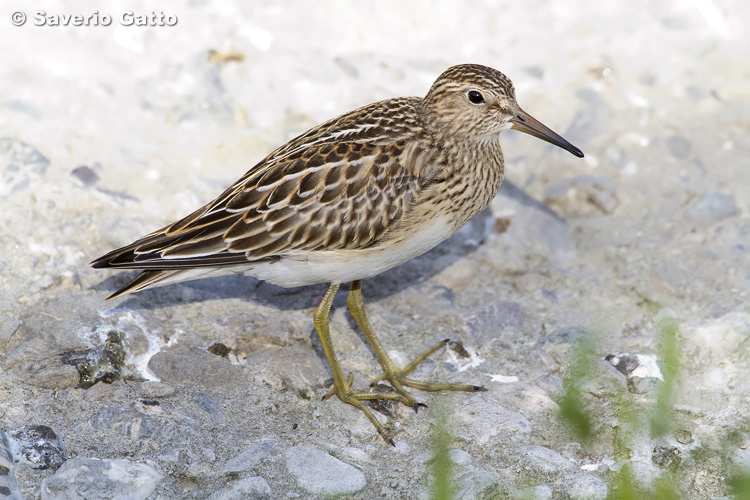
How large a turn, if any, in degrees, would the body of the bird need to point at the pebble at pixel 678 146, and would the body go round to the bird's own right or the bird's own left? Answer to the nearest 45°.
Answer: approximately 45° to the bird's own left

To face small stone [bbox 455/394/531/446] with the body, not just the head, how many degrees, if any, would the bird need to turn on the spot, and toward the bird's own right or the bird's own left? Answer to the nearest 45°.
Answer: approximately 45° to the bird's own right

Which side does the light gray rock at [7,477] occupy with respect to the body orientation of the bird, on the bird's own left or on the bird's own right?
on the bird's own right

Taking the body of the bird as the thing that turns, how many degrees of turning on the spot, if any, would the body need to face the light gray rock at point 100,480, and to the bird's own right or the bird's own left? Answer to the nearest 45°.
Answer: approximately 135° to the bird's own right

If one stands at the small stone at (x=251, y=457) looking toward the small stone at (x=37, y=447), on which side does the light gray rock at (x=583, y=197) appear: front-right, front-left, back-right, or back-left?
back-right

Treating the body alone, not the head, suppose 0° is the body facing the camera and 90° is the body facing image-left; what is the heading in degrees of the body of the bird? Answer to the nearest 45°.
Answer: approximately 270°

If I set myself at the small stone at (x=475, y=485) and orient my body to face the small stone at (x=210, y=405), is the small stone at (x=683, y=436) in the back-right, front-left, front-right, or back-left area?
back-right

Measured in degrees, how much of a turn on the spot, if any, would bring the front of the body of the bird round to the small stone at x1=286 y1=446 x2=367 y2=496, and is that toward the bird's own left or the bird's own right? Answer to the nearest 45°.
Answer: approximately 90° to the bird's own right

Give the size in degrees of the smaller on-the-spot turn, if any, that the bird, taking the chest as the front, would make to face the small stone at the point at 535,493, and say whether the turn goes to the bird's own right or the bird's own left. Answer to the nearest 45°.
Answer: approximately 45° to the bird's own right

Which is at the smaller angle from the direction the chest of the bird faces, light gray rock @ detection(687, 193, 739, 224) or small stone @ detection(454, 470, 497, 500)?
the light gray rock
